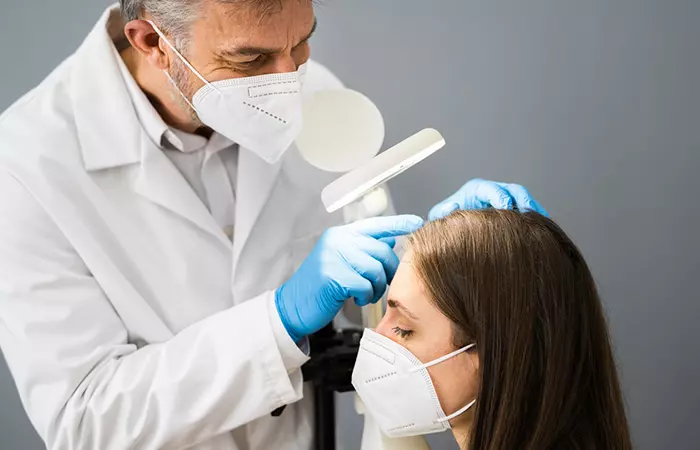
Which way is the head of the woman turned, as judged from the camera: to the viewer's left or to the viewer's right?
to the viewer's left

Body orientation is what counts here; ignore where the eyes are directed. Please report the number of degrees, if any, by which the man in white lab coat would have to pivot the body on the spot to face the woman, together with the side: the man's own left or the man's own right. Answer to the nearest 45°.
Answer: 0° — they already face them

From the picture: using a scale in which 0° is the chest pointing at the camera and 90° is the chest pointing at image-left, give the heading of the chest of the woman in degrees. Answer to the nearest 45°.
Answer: approximately 90°

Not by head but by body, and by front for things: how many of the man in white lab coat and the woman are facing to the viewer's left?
1
